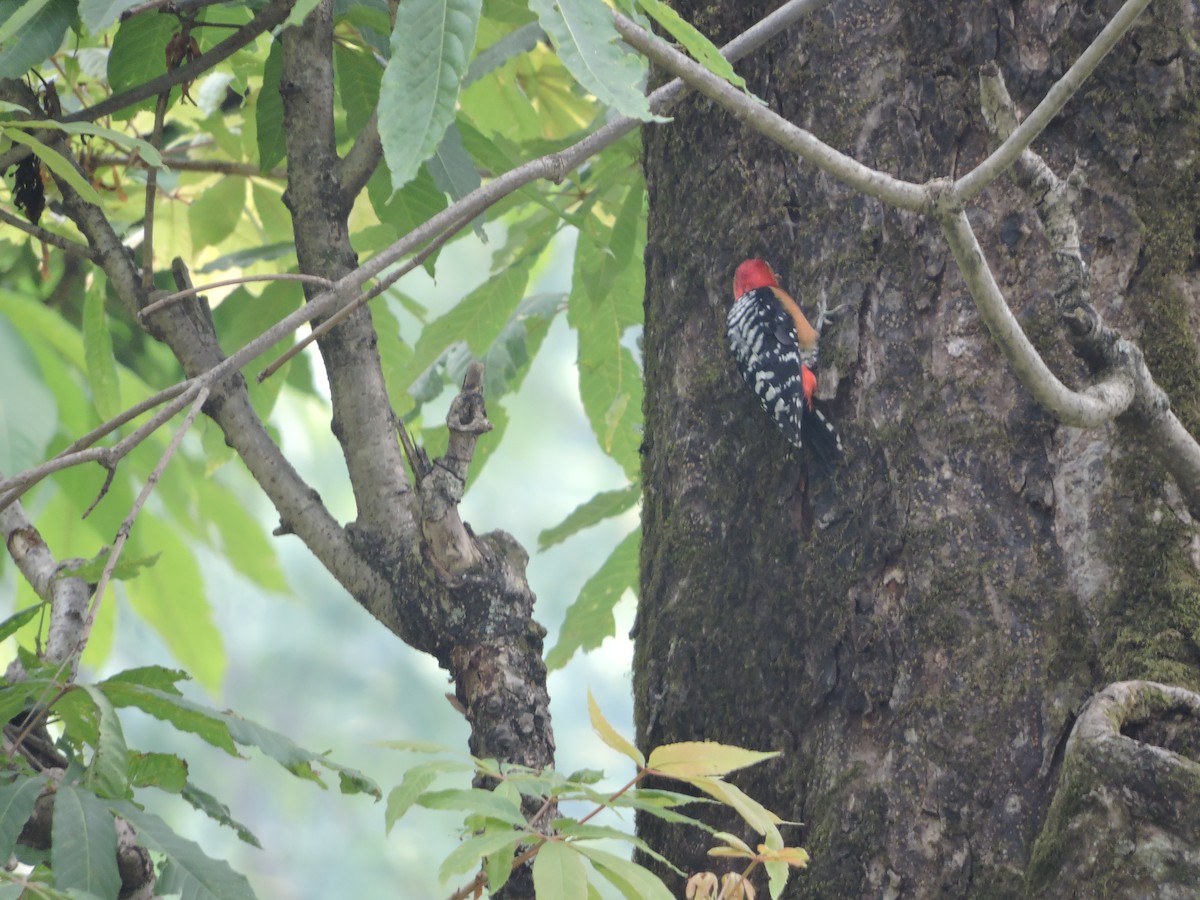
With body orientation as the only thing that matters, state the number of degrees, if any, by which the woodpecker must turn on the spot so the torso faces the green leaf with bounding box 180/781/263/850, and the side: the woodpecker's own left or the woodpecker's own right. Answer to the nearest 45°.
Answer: approximately 135° to the woodpecker's own left

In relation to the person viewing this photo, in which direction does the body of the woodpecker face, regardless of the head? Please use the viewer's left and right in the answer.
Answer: facing away from the viewer and to the right of the viewer
